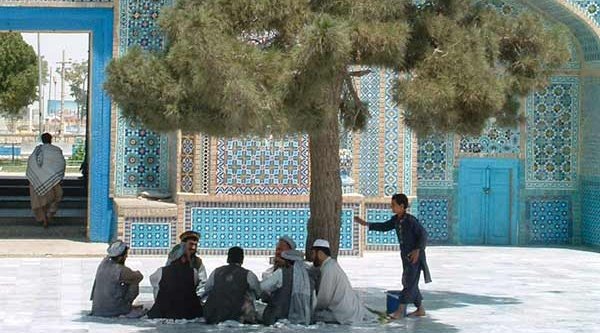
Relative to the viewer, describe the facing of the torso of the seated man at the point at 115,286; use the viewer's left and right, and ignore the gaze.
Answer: facing away from the viewer and to the right of the viewer

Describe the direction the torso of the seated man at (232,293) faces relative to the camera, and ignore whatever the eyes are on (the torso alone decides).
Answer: away from the camera

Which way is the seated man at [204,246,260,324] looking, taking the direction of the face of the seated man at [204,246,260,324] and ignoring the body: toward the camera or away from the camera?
away from the camera

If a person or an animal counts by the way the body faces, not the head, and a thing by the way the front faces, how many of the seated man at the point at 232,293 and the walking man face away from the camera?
2

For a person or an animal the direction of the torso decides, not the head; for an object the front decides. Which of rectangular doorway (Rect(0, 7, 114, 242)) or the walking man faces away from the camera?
the walking man

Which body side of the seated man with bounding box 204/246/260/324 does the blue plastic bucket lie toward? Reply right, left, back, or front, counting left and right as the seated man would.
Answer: right

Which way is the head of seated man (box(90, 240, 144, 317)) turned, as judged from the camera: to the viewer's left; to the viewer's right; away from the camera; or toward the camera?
to the viewer's right

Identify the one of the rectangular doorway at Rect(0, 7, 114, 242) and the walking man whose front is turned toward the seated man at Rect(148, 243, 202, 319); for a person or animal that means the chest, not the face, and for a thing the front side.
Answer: the rectangular doorway

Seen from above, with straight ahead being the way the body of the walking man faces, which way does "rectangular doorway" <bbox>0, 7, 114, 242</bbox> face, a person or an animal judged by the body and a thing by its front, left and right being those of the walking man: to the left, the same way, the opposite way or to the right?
the opposite way

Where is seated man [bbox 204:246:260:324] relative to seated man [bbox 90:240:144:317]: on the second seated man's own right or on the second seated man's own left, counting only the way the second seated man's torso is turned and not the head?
on the second seated man's own right

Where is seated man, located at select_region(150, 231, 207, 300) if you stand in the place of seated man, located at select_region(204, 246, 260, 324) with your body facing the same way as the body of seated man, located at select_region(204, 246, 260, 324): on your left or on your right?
on your left

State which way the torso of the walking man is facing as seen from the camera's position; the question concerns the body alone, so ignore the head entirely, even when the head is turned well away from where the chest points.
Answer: away from the camera

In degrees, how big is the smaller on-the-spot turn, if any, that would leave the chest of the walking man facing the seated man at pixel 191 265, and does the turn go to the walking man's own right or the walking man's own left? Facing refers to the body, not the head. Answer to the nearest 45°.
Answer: approximately 180°

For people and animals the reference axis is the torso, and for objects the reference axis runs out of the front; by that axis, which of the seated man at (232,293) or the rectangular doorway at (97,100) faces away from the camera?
the seated man

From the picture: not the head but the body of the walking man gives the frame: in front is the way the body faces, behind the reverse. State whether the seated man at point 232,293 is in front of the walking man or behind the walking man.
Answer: behind
